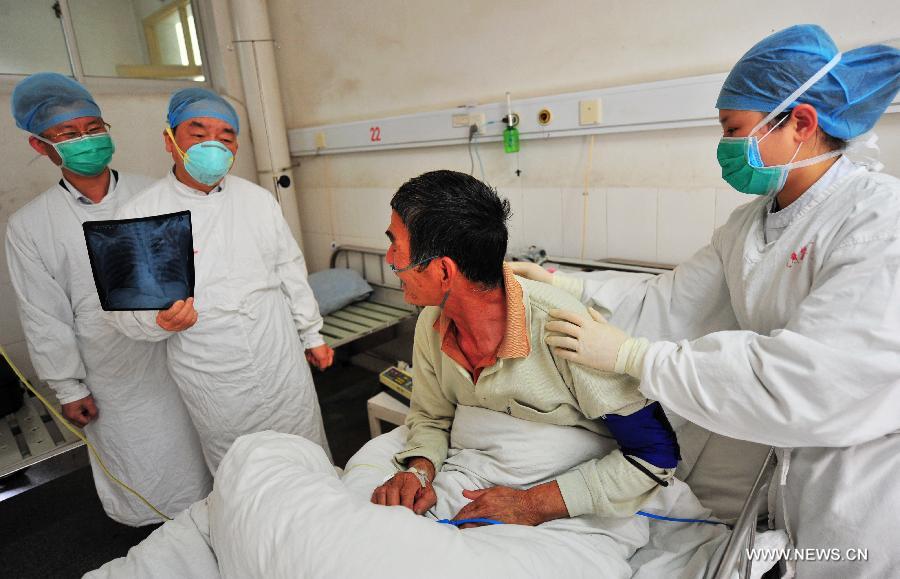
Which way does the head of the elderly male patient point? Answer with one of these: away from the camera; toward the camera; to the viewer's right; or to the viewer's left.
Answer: to the viewer's left

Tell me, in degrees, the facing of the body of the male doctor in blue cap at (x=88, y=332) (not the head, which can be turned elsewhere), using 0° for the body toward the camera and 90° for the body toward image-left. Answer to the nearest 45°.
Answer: approximately 315°

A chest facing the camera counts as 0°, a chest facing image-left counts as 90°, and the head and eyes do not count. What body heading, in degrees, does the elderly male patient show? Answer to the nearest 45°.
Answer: approximately 45°

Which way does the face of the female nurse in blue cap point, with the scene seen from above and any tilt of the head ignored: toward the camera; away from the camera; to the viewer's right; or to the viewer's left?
to the viewer's left

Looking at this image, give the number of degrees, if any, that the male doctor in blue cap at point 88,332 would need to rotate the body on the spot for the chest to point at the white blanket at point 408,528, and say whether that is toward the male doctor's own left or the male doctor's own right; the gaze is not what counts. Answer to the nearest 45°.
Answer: approximately 45° to the male doctor's own right

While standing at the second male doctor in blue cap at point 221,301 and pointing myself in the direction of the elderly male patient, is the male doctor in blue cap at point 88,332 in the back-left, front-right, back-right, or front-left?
back-right

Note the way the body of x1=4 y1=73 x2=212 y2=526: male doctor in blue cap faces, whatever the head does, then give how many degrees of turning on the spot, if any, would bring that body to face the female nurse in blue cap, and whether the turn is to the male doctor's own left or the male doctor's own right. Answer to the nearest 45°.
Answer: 0° — they already face them

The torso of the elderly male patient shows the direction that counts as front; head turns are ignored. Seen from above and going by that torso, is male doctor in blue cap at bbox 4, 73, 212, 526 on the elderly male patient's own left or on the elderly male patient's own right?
on the elderly male patient's own right

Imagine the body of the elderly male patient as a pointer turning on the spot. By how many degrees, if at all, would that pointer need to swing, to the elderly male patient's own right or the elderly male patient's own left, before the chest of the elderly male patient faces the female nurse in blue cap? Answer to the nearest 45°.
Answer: approximately 135° to the elderly male patient's own left
